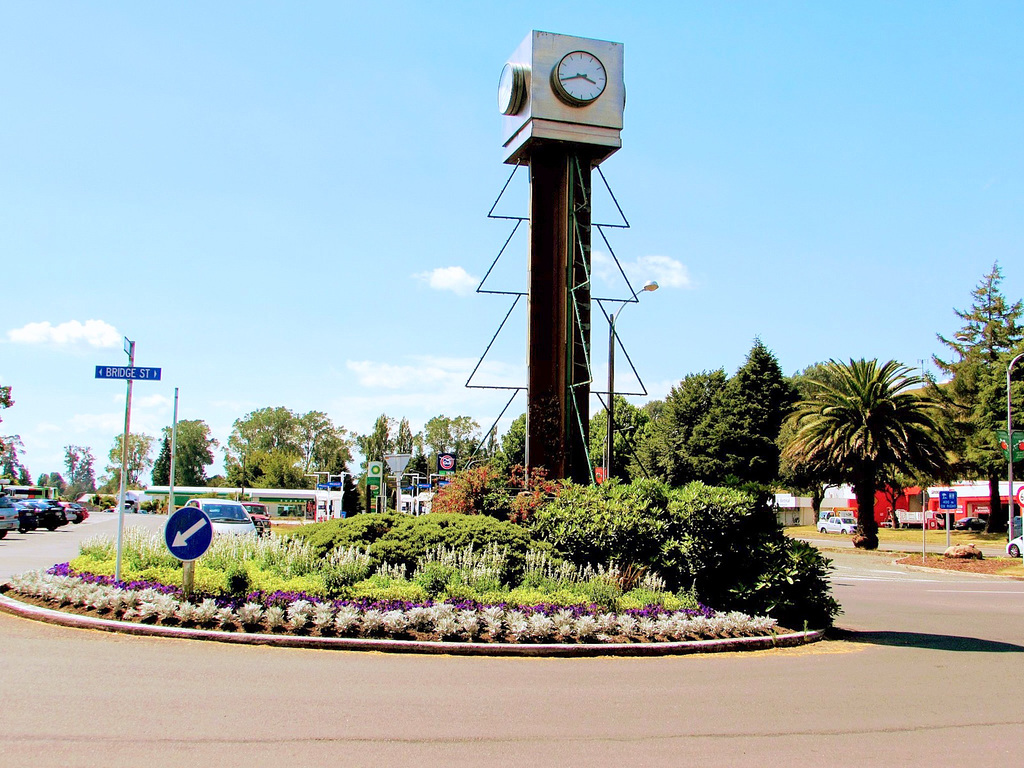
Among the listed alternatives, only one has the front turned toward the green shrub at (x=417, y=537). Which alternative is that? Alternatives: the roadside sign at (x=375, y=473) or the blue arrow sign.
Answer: the roadside sign

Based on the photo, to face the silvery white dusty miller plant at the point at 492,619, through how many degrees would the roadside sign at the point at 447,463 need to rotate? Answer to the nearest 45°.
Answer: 0° — it already faces it

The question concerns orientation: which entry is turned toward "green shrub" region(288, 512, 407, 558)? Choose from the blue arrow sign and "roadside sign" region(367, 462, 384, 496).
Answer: the roadside sign

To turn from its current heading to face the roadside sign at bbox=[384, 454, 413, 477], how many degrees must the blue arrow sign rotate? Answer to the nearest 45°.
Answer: approximately 180°

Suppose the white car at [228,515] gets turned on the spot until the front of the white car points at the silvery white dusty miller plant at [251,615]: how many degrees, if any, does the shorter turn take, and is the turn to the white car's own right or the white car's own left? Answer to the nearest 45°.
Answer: approximately 45° to the white car's own right

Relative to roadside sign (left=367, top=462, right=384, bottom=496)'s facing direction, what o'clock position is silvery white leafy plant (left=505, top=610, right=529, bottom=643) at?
The silvery white leafy plant is roughly at 12 o'clock from the roadside sign.

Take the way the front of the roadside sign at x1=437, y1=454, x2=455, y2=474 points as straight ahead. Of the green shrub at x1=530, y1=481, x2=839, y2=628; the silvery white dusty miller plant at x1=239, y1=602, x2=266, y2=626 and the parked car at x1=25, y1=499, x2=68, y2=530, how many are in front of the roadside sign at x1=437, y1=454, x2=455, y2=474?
2

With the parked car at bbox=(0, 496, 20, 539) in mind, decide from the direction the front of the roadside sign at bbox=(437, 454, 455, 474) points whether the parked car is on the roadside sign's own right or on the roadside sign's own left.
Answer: on the roadside sign's own right

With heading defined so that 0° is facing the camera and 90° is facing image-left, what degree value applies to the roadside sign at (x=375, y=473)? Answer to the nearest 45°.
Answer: approximately 0°

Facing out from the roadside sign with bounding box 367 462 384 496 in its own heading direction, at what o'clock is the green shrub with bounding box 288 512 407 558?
The green shrub is roughly at 12 o'clock from the roadside sign.

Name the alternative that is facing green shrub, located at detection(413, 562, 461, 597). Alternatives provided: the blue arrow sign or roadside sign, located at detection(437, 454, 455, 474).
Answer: the roadside sign

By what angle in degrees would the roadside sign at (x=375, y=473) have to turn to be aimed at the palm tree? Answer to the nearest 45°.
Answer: approximately 90° to its left
